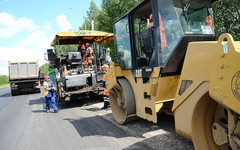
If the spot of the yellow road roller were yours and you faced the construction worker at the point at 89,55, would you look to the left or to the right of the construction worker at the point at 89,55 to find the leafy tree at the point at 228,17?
right

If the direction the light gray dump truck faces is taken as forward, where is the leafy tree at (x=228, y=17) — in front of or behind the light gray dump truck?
behind

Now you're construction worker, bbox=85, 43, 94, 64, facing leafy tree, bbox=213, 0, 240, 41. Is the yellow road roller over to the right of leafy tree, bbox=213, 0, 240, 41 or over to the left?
right

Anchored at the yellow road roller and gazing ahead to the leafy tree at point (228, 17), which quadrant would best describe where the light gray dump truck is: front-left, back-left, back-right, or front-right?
front-left
